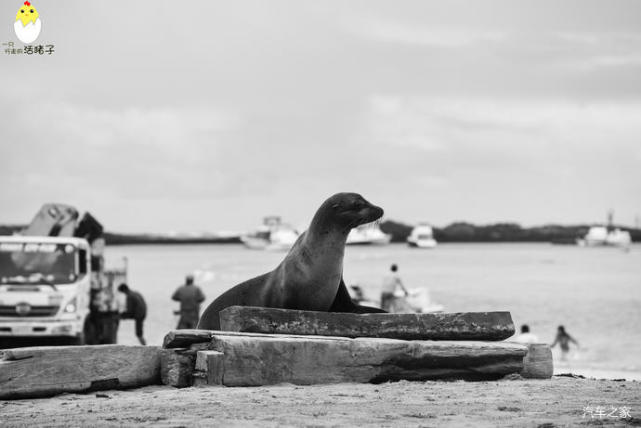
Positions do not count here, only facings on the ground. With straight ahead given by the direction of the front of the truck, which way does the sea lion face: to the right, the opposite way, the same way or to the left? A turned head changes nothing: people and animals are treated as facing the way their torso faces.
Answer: to the left

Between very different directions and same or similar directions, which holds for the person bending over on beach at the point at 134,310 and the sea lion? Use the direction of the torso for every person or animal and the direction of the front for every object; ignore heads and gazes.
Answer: very different directions

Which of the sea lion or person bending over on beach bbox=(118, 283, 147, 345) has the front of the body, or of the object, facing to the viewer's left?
the person bending over on beach

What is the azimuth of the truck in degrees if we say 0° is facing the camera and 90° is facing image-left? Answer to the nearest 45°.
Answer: approximately 0°

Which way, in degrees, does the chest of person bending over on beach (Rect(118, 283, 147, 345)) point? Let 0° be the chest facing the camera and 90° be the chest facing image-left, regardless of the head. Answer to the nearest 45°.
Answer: approximately 90°

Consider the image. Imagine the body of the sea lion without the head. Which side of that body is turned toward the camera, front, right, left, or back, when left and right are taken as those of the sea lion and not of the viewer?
right

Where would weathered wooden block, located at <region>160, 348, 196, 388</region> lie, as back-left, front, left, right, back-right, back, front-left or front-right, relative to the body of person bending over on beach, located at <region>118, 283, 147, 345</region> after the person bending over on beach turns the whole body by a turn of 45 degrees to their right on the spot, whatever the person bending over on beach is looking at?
back-left

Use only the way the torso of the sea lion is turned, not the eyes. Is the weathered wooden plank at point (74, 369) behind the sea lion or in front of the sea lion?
behind

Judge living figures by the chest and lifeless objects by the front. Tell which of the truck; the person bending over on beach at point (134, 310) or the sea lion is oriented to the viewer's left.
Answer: the person bending over on beach

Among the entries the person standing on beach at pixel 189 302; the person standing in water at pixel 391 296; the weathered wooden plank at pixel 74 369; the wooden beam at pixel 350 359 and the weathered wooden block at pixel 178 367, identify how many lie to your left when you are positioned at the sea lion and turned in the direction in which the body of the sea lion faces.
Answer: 2

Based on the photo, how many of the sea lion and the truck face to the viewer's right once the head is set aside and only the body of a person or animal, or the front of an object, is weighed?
1
